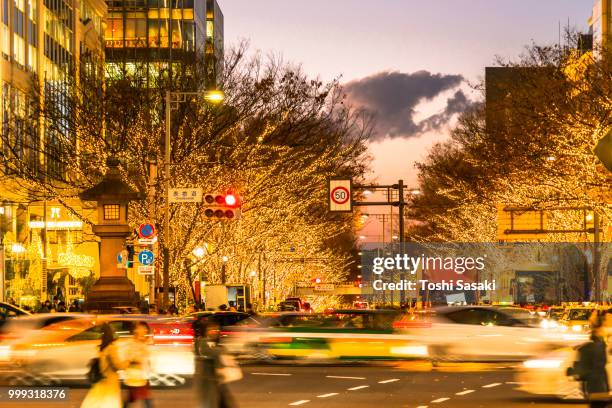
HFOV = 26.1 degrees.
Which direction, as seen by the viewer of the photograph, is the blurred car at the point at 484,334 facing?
facing to the right of the viewer

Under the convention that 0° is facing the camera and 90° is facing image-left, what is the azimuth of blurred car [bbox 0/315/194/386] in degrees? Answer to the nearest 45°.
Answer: approximately 90°

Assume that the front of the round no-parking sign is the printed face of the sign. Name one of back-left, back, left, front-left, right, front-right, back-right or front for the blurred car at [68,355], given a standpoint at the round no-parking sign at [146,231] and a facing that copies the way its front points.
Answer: front

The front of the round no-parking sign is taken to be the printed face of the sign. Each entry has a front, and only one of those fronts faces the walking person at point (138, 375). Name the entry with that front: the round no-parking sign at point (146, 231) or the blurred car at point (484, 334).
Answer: the round no-parking sign

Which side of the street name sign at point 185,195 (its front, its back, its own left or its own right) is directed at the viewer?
front

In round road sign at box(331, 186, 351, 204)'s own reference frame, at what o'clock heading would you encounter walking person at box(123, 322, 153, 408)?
The walking person is roughly at 12 o'clock from the round road sign.

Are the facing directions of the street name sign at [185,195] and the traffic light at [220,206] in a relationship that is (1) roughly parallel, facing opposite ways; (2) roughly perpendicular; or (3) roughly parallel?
roughly parallel

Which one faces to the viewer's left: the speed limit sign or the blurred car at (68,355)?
the blurred car

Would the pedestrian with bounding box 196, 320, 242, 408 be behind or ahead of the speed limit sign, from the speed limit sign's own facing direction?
ahead

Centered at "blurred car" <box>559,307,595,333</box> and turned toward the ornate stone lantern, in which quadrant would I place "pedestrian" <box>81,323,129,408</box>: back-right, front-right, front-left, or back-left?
front-left

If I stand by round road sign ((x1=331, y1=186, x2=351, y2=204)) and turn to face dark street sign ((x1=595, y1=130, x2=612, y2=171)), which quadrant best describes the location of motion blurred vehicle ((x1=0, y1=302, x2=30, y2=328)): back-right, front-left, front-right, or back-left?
front-right

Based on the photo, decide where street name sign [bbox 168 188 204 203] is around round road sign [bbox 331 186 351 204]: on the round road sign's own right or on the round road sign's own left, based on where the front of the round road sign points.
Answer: on the round road sign's own right

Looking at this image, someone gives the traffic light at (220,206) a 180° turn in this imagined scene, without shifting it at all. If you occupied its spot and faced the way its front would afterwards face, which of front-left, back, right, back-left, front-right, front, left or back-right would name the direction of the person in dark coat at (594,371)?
back

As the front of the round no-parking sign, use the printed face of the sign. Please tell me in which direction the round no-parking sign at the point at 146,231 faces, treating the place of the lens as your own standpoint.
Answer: facing the viewer

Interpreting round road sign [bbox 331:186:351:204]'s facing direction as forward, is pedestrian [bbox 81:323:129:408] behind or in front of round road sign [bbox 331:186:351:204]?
in front

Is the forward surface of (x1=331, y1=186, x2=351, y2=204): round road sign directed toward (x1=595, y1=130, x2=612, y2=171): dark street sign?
yes

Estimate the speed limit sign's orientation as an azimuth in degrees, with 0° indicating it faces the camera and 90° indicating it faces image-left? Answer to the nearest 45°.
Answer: approximately 0°

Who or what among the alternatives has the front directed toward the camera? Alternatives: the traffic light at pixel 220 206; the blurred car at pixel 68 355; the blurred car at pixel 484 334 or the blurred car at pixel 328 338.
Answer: the traffic light
